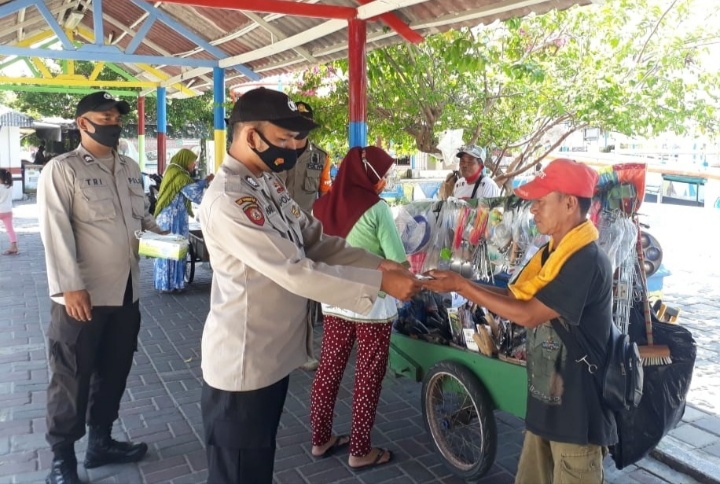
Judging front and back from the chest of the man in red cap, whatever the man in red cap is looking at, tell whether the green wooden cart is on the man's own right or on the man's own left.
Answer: on the man's own right

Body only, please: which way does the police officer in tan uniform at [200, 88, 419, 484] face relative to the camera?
to the viewer's right

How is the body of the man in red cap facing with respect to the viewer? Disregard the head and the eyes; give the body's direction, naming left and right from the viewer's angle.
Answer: facing to the left of the viewer

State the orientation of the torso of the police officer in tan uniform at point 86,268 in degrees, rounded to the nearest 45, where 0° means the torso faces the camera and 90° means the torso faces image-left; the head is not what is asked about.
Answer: approximately 315°

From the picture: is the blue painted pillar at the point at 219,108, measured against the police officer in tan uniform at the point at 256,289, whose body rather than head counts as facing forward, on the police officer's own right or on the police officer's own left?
on the police officer's own left

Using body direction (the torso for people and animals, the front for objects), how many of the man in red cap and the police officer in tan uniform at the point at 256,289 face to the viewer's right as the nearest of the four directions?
1

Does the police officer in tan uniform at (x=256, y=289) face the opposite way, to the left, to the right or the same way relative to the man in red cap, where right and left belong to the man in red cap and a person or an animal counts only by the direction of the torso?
the opposite way

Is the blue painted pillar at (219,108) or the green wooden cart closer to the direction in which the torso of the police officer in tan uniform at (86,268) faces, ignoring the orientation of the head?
the green wooden cart

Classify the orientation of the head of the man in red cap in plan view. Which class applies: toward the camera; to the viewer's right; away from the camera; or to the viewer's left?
to the viewer's left

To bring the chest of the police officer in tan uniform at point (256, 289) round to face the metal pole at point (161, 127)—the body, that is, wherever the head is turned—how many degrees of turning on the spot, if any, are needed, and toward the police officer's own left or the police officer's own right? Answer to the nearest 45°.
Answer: approximately 90° to the police officer's own left
